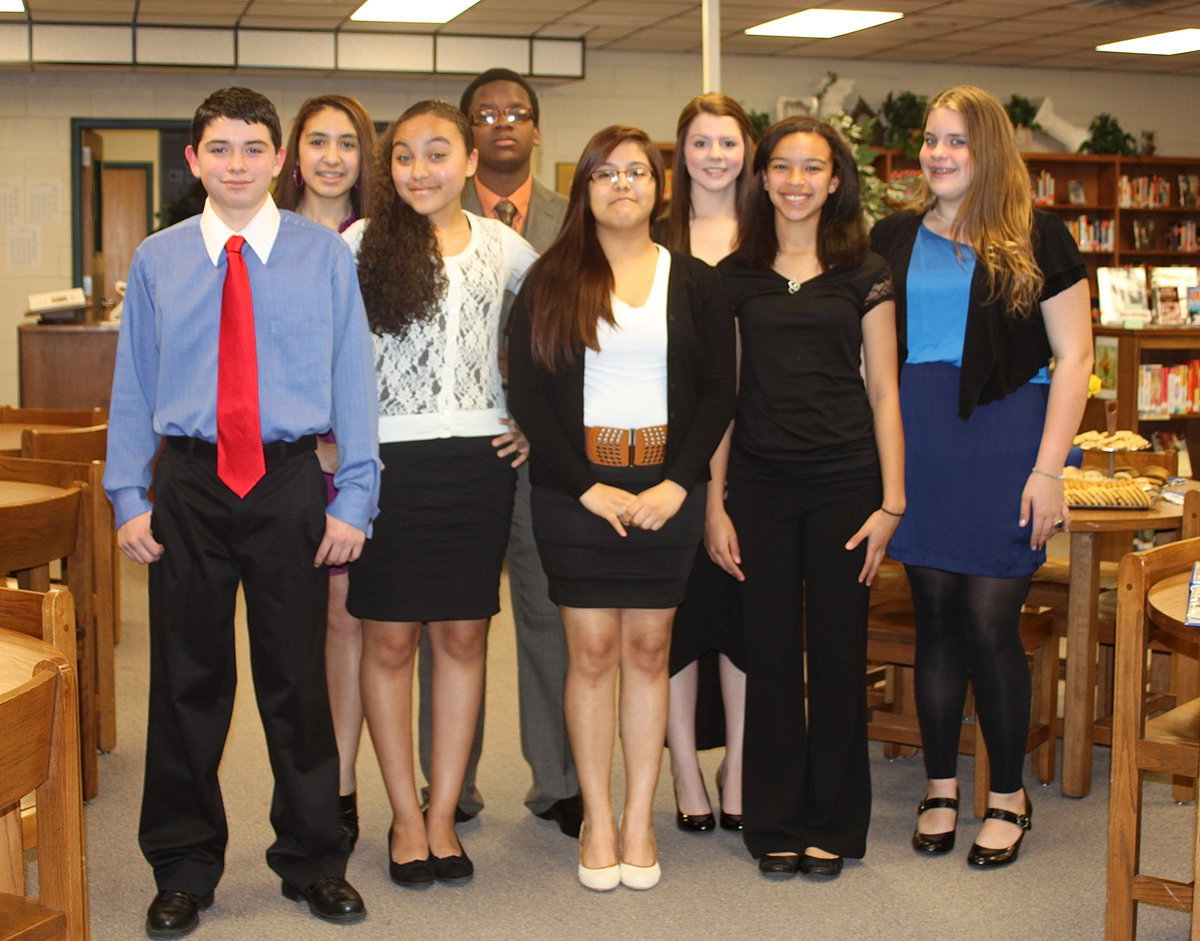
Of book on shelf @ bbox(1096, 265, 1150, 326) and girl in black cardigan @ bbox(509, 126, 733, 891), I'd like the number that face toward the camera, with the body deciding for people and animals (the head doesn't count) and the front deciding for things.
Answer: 2

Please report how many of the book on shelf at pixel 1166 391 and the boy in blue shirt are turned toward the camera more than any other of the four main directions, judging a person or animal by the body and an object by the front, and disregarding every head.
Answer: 2

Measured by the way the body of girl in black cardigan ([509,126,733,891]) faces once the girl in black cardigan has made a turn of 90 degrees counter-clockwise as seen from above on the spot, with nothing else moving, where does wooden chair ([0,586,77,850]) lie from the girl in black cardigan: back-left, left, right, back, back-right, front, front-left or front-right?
back-right

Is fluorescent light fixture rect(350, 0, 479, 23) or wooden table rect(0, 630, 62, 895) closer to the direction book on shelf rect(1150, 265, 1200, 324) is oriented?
the wooden table

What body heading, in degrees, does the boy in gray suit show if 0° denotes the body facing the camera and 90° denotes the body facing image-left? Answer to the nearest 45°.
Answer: approximately 0°

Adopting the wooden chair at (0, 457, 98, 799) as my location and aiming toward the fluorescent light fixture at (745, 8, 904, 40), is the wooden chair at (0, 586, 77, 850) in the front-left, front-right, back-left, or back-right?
back-right

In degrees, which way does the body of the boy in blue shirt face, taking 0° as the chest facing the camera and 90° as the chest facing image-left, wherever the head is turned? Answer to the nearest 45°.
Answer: approximately 0°
